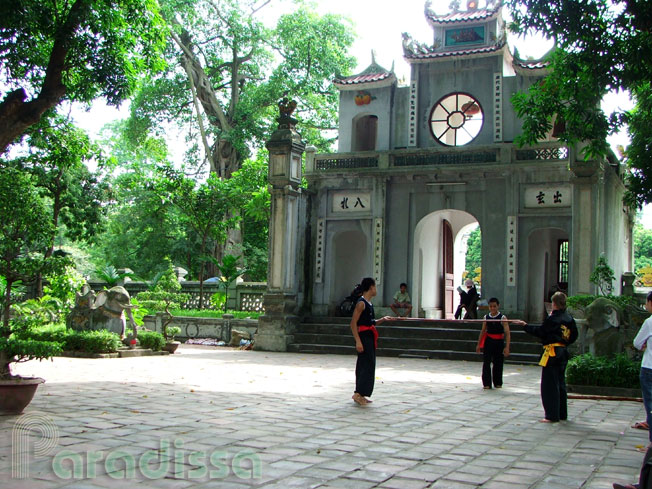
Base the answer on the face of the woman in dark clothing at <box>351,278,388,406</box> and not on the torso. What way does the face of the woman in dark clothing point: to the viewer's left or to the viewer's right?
to the viewer's right

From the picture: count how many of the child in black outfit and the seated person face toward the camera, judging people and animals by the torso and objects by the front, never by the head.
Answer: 2

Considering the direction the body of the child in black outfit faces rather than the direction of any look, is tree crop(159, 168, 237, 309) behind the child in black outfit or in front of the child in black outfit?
behind

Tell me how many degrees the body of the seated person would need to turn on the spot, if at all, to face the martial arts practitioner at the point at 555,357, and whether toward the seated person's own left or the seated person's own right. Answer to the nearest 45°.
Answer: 0° — they already face them

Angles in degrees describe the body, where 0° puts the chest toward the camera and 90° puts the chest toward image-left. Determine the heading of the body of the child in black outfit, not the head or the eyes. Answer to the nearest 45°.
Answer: approximately 0°

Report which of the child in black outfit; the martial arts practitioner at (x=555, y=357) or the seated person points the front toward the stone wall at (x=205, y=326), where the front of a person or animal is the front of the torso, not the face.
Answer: the martial arts practitioner

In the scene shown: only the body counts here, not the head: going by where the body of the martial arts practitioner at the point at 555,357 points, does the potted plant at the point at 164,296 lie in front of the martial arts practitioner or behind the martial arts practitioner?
in front

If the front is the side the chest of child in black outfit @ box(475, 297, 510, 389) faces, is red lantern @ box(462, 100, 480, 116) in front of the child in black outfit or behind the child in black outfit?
behind

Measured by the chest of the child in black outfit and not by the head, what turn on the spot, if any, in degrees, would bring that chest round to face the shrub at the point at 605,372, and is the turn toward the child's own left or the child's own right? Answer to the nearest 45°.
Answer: approximately 90° to the child's own left

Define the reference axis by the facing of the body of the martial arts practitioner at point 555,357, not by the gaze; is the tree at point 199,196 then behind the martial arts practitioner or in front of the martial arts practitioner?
in front

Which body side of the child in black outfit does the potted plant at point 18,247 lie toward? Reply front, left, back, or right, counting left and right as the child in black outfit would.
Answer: right

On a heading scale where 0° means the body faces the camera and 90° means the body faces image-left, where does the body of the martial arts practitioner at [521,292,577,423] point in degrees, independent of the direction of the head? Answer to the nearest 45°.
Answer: approximately 135°
